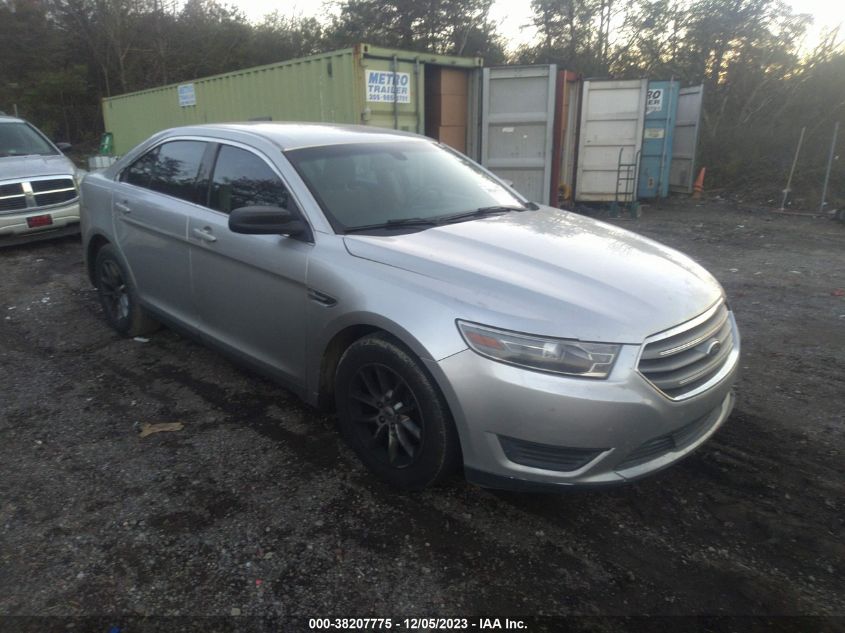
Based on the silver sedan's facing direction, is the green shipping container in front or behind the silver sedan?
behind

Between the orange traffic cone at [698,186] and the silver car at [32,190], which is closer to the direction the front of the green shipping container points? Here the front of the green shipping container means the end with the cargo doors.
the orange traffic cone

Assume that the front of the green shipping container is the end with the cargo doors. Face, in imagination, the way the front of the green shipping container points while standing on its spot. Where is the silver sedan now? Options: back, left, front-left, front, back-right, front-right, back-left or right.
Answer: front-right

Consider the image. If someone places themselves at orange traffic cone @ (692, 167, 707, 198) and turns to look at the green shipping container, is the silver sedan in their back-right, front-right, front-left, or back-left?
front-left

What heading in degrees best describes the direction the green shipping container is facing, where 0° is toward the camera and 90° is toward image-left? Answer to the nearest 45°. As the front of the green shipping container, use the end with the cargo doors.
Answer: approximately 315°

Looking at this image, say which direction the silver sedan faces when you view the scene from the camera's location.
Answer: facing the viewer and to the right of the viewer

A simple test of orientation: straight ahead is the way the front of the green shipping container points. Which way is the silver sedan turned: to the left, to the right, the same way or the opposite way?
the same way

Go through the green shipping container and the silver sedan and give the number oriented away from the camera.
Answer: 0

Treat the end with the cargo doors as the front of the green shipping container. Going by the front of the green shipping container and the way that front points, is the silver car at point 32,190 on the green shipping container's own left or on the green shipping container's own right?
on the green shipping container's own right
